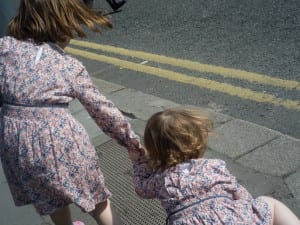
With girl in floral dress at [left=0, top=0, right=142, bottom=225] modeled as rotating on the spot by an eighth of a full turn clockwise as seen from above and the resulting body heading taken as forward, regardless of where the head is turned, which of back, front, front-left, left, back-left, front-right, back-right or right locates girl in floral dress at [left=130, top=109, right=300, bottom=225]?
right

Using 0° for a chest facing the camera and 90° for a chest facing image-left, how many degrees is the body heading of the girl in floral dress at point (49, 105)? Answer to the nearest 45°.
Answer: approximately 180°
